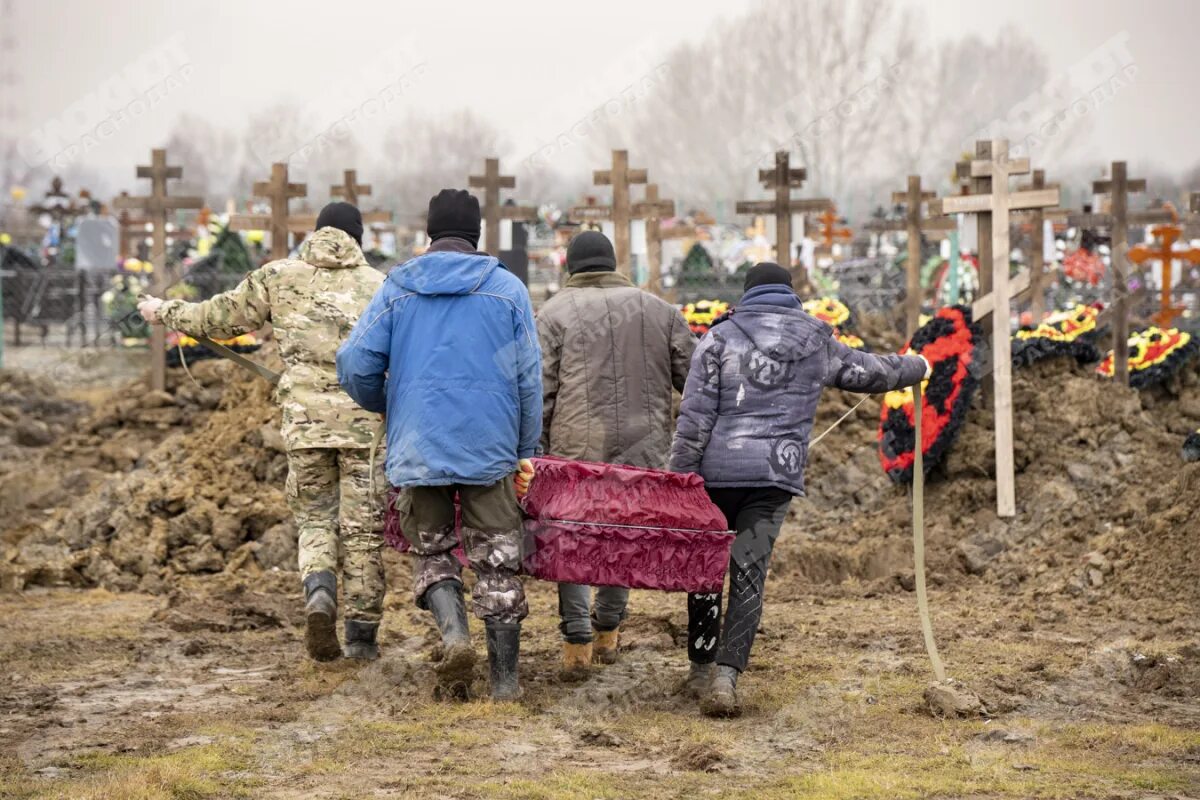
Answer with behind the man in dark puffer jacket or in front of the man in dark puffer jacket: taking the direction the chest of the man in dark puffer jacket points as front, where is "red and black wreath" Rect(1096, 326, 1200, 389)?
in front

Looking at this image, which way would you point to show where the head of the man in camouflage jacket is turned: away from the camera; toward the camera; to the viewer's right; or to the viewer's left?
away from the camera

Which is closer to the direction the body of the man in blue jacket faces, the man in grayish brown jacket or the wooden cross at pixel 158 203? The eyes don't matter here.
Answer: the wooden cross

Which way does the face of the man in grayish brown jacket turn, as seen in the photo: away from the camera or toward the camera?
away from the camera

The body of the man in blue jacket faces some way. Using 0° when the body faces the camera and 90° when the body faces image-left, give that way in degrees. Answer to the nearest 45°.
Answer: approximately 180°

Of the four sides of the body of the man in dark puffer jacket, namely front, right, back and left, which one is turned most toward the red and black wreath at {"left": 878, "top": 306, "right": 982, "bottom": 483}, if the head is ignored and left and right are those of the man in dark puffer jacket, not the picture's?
front

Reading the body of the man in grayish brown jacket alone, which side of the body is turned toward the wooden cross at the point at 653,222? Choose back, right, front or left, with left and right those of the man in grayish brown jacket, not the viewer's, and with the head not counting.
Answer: front

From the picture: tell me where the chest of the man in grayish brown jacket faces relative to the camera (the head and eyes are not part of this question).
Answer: away from the camera

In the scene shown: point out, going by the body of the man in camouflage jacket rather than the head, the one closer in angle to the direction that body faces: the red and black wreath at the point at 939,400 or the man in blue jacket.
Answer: the red and black wreath

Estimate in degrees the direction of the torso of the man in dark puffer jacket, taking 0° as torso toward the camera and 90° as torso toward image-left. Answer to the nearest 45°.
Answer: approximately 180°

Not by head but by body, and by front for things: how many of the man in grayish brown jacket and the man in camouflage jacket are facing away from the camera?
2

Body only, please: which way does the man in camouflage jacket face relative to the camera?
away from the camera
